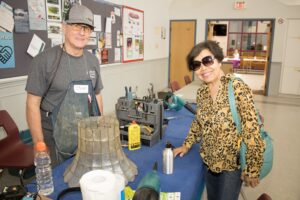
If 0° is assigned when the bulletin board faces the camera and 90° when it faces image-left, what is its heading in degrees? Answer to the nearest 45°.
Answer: approximately 315°

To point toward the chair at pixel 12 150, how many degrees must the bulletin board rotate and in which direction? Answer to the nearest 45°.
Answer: approximately 90° to its right

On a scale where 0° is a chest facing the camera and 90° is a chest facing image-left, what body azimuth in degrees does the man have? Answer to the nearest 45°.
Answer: approximately 315°
